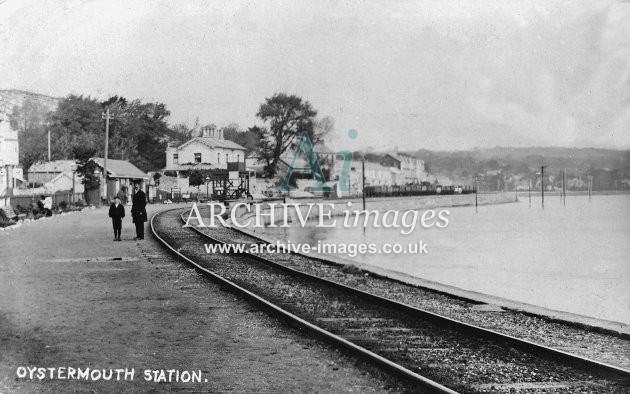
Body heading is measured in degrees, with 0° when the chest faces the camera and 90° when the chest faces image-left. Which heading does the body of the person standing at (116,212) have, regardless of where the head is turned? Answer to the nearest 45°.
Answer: approximately 0°

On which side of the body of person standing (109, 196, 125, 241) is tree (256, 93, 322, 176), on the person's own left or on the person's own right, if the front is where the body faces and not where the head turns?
on the person's own left

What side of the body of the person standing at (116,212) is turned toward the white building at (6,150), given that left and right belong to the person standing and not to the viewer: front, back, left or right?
back

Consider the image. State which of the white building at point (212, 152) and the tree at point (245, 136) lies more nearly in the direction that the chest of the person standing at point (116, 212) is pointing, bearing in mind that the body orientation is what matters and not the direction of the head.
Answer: the tree

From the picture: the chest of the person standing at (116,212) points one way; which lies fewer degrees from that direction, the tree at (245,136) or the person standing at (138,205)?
the person standing

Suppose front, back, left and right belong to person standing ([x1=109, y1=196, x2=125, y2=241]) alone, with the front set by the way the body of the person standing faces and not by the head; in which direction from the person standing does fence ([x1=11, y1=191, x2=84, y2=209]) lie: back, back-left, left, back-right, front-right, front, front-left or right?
back

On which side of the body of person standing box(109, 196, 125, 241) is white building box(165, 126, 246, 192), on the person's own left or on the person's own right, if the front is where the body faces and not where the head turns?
on the person's own left

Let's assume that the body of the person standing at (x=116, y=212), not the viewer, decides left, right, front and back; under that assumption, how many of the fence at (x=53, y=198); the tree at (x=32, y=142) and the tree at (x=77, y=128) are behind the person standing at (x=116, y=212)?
3

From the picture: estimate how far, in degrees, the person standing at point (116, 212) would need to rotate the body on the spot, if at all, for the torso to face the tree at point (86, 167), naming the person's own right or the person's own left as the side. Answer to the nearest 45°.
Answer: approximately 180°

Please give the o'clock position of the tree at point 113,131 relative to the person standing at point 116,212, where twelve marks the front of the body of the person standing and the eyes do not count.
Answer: The tree is roughly at 6 o'clock from the person standing.

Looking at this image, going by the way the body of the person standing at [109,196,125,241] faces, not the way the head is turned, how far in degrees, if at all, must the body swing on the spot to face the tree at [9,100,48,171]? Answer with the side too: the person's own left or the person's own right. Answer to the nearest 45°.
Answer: approximately 180°
